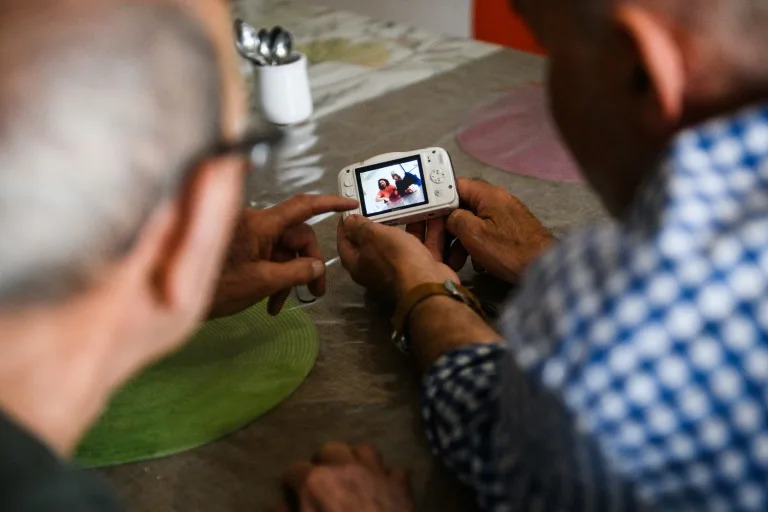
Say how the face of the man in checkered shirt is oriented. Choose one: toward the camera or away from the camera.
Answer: away from the camera

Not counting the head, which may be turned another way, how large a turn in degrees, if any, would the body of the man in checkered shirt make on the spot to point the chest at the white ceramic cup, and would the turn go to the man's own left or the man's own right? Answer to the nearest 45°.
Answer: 0° — they already face it

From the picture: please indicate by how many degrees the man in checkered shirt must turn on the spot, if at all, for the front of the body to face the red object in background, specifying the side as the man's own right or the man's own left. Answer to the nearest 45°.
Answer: approximately 45° to the man's own right

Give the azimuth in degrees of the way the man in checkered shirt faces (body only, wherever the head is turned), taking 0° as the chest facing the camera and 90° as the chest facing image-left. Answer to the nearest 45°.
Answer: approximately 135°

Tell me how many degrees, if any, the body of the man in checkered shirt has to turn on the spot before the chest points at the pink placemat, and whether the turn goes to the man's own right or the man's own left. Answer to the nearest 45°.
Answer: approximately 45° to the man's own right

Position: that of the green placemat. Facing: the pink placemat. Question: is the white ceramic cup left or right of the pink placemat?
left
